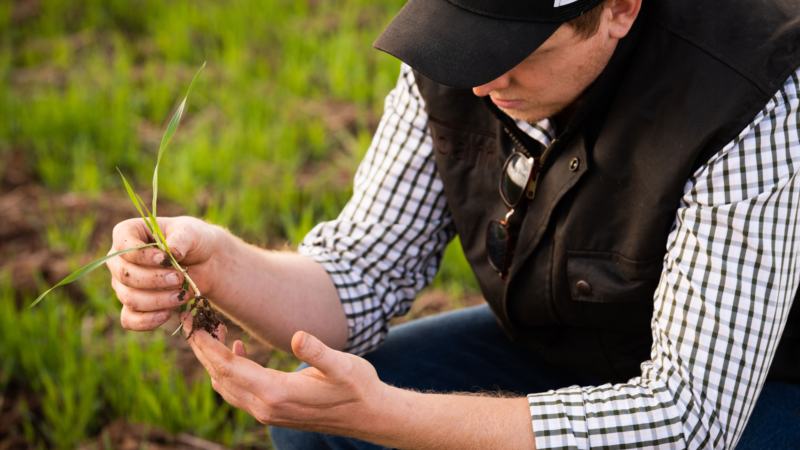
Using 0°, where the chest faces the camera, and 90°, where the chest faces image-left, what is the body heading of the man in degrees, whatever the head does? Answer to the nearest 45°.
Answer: approximately 45°
